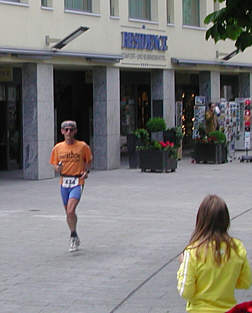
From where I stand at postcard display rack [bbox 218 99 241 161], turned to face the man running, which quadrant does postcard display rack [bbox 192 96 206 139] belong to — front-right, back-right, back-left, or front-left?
back-right

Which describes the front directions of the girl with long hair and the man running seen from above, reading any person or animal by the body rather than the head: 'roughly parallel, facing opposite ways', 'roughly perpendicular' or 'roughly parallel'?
roughly parallel, facing opposite ways

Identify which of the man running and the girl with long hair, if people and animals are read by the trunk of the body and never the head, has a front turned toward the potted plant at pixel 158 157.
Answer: the girl with long hair

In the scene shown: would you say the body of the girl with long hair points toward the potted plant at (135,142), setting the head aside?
yes

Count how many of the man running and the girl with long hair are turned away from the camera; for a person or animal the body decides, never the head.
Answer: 1

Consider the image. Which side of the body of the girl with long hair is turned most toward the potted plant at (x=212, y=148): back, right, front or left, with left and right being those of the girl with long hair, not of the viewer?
front

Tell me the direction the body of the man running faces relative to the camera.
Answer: toward the camera

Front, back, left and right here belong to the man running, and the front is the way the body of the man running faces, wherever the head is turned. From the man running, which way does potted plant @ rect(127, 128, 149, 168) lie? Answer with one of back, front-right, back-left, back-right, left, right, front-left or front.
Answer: back

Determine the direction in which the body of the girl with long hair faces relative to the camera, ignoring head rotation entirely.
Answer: away from the camera

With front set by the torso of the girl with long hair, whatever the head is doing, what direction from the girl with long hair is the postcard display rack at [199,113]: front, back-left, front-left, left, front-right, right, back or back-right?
front

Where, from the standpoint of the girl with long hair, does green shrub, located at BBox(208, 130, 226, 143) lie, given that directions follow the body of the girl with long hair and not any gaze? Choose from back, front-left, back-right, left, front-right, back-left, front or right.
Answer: front

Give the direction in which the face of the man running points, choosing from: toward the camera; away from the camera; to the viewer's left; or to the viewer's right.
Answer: toward the camera

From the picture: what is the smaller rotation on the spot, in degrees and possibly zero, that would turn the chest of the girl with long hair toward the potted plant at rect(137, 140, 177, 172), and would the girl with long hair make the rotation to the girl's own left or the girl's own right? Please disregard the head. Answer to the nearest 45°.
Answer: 0° — they already face it
